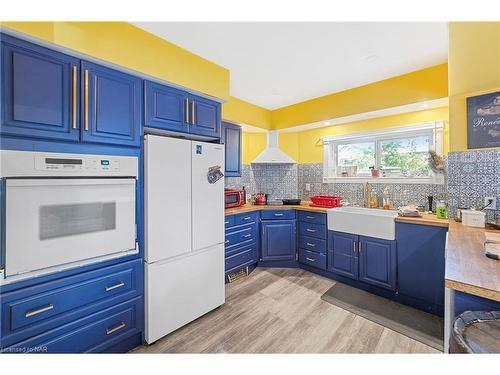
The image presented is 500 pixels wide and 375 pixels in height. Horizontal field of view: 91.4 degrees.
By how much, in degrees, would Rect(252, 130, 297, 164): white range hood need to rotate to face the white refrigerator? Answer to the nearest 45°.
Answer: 0° — it already faces it

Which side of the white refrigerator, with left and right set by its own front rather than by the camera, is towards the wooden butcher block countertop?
front

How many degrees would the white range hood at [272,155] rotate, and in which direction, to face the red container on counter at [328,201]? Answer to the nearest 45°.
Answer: approximately 45° to its left

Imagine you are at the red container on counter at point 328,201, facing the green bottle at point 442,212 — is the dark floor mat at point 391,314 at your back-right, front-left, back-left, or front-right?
front-right

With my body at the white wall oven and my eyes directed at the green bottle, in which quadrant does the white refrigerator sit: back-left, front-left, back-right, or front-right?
front-left

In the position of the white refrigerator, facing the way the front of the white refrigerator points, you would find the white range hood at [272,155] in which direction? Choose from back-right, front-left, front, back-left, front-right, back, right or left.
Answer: left

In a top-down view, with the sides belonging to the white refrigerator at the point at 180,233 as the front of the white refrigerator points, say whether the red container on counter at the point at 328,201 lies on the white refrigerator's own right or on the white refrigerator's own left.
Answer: on the white refrigerator's own left

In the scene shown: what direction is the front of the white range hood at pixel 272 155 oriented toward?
toward the camera

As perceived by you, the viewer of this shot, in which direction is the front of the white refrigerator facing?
facing the viewer and to the right of the viewer

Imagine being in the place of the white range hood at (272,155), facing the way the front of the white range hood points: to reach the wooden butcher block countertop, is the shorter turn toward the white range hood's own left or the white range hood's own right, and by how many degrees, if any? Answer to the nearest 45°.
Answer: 0° — it already faces it

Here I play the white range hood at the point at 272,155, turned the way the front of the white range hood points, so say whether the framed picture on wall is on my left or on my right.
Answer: on my left

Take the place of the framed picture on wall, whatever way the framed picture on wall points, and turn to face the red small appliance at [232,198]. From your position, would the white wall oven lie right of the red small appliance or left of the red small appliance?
left

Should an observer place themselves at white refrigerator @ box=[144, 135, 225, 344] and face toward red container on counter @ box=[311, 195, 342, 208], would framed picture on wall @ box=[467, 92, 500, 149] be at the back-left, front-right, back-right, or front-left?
front-right

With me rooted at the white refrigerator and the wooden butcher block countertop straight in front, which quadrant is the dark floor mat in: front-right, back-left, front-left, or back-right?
front-left

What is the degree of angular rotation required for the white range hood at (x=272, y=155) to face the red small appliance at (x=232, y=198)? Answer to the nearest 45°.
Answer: approximately 45° to its right

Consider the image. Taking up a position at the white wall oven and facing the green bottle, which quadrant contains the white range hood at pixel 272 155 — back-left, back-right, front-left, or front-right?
front-left

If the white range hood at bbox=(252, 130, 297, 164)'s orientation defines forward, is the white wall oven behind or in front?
in front

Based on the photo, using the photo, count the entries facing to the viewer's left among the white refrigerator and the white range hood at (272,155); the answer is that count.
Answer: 0

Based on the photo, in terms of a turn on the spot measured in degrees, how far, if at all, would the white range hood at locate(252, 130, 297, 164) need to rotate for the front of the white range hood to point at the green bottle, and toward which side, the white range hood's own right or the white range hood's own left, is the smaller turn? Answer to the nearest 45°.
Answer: approximately 45° to the white range hood's own left
